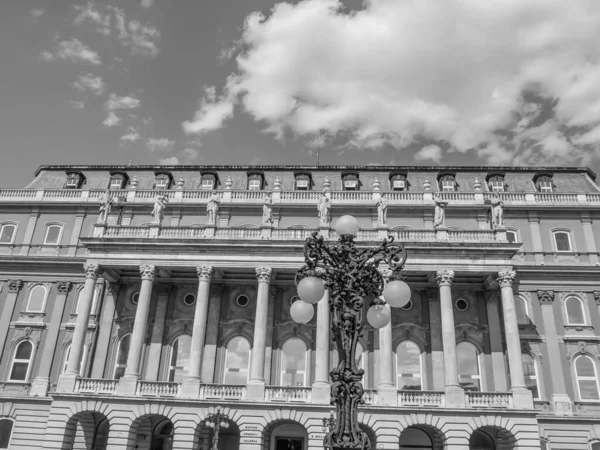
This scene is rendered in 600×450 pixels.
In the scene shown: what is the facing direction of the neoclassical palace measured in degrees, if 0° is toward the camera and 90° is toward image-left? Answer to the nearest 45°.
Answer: approximately 0°

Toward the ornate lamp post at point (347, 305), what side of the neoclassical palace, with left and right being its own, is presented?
front
